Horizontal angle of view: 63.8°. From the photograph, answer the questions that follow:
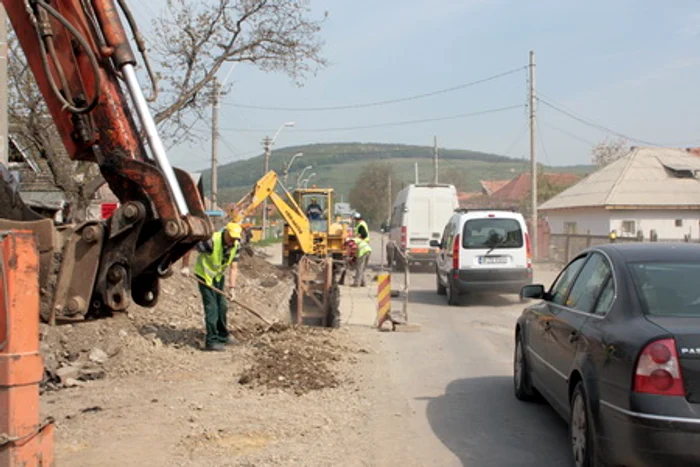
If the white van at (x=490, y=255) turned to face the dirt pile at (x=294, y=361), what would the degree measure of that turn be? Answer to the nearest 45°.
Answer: approximately 180°

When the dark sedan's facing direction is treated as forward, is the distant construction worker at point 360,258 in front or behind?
in front

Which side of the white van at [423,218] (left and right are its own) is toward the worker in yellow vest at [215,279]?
back

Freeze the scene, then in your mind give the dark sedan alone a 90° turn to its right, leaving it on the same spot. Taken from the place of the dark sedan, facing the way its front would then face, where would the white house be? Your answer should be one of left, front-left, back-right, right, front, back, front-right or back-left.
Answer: front-left

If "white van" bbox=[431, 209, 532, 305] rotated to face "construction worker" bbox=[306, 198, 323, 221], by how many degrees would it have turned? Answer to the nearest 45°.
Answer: approximately 45° to its left

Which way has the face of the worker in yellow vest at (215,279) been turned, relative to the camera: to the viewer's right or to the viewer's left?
to the viewer's right

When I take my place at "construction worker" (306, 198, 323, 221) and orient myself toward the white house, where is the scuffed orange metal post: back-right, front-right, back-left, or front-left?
back-right

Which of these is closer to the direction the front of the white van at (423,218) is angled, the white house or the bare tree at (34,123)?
the white house

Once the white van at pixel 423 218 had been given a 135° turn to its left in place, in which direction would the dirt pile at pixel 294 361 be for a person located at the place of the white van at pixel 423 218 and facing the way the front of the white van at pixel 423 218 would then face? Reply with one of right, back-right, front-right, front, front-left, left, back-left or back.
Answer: front-left

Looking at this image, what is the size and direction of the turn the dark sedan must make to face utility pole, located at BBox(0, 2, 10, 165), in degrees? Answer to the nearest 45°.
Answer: approximately 45° to its left

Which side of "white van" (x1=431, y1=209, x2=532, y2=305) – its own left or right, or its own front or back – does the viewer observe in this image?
back

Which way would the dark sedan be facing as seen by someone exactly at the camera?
facing away from the viewer and to the left of the viewer

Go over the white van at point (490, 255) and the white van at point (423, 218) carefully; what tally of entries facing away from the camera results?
2

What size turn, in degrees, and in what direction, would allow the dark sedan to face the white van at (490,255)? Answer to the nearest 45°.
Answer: approximately 45° to its right

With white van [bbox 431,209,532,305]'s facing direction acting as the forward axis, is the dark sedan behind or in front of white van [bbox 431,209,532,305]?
behind

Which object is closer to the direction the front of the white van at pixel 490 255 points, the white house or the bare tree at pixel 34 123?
the white house

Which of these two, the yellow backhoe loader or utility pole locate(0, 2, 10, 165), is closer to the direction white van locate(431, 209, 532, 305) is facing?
the yellow backhoe loader

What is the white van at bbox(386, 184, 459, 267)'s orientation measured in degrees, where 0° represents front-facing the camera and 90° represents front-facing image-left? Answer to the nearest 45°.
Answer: approximately 180°
